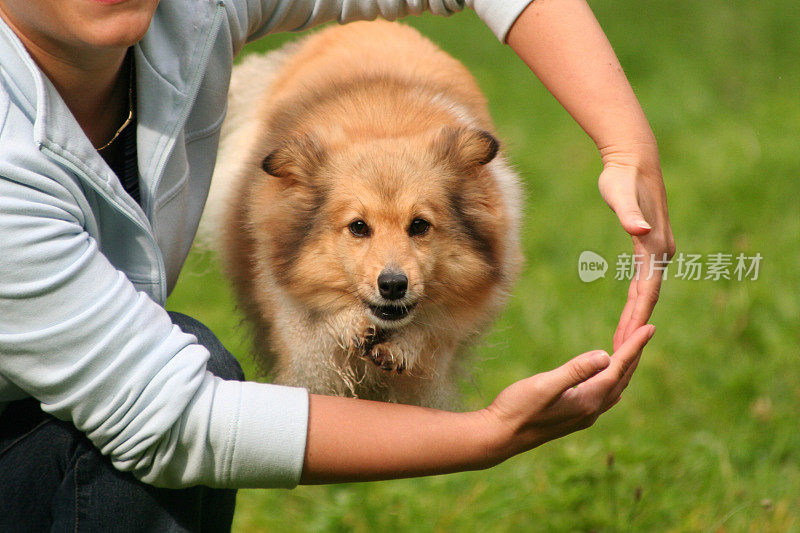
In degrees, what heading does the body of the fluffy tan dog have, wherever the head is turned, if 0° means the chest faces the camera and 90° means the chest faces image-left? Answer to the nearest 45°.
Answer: approximately 0°

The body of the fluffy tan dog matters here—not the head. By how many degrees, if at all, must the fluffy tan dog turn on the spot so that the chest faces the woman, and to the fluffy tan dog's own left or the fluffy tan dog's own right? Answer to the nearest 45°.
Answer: approximately 45° to the fluffy tan dog's own right

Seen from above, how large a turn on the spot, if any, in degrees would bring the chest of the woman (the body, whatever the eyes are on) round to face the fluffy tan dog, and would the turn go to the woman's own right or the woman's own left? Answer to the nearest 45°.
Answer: approximately 90° to the woman's own left

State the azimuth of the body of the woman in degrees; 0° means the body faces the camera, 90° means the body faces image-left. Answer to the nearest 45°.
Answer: approximately 315°
